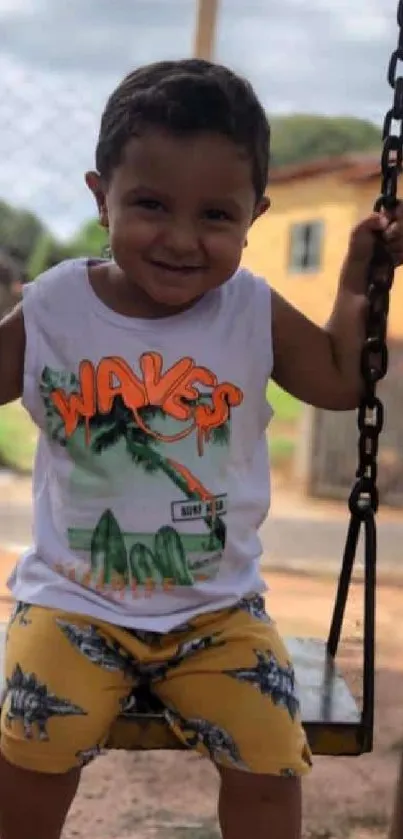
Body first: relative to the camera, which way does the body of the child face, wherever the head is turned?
toward the camera

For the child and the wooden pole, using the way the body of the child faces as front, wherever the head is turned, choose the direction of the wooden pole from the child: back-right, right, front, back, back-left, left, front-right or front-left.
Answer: back

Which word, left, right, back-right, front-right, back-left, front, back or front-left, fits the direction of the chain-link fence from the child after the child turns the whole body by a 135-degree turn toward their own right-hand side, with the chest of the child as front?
front-right
